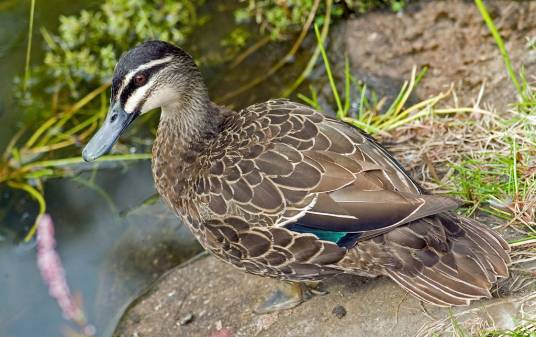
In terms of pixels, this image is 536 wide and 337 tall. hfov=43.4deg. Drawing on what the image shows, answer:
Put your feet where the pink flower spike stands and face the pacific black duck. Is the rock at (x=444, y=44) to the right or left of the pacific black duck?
left

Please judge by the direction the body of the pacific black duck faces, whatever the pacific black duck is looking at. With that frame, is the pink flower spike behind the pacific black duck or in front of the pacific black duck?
in front

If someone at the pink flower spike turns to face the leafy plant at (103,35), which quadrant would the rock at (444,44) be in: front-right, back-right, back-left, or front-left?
front-right

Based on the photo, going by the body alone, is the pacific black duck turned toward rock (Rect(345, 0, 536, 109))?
no

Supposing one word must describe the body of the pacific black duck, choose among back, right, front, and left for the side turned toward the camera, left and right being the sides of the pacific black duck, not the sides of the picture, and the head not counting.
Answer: left

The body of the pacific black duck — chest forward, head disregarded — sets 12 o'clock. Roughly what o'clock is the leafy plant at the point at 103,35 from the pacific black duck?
The leafy plant is roughly at 2 o'clock from the pacific black duck.

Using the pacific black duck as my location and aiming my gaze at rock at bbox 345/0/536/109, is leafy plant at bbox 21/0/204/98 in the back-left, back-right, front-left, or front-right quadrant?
front-left

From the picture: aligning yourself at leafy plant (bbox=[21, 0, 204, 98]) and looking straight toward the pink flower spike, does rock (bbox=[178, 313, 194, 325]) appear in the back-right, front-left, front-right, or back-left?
front-left
